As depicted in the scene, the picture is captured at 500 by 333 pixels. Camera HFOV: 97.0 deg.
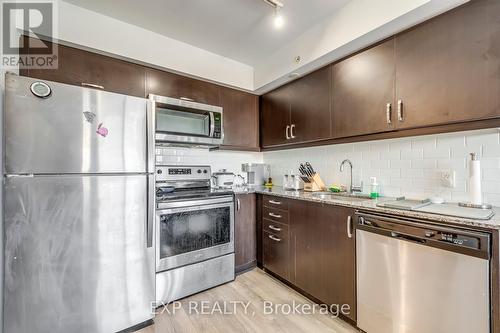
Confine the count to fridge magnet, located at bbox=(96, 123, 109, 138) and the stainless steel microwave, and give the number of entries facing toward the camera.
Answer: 2

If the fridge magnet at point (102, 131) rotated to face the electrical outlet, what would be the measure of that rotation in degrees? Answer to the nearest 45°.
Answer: approximately 45° to its left

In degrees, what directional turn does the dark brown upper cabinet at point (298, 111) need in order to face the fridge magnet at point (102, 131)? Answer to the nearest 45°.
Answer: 0° — it already faces it

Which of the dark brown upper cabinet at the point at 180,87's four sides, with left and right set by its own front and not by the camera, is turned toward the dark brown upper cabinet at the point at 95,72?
right

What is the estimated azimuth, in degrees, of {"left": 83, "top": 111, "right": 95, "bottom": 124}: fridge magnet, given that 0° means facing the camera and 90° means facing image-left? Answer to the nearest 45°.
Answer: approximately 0°

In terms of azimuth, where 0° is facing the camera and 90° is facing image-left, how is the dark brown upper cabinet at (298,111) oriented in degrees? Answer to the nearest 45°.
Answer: approximately 45°

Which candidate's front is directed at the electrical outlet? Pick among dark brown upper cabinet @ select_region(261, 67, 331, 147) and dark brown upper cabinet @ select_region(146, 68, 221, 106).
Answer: dark brown upper cabinet @ select_region(146, 68, 221, 106)

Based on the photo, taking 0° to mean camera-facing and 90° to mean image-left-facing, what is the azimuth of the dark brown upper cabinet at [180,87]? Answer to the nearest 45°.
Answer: approximately 315°

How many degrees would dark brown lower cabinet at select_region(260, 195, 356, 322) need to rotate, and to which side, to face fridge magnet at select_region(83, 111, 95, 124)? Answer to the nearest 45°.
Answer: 0° — it already faces it

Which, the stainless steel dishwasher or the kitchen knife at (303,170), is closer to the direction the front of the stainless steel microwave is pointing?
the stainless steel dishwasher
